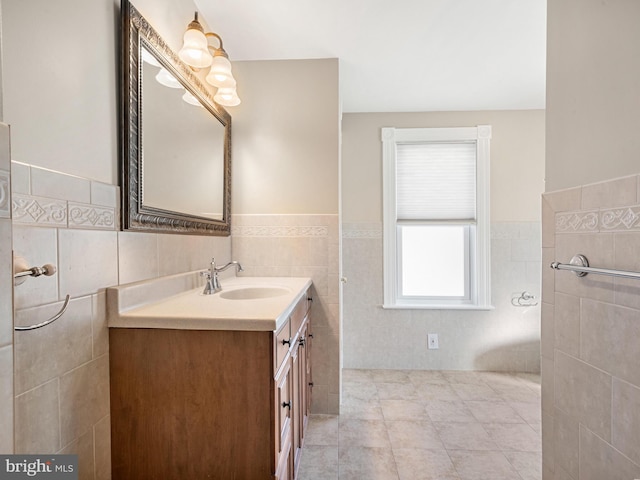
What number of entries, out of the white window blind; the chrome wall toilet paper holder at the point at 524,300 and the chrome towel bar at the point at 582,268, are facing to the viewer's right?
0

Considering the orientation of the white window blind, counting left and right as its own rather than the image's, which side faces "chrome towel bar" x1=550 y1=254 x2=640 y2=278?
front

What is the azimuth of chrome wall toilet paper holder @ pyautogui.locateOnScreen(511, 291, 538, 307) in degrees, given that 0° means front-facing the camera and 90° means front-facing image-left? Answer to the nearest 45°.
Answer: approximately 0°

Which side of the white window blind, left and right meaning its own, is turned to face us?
front

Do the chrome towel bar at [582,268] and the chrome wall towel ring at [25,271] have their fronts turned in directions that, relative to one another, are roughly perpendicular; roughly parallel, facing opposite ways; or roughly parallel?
roughly parallel, facing opposite ways

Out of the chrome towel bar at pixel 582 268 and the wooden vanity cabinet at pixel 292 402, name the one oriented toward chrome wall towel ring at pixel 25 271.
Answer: the chrome towel bar

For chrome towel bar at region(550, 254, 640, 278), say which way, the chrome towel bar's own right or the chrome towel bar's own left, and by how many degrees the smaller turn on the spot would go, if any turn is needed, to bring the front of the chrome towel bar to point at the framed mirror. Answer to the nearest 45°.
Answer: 0° — it already faces it

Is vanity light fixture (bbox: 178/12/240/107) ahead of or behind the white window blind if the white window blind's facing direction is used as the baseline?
ahead

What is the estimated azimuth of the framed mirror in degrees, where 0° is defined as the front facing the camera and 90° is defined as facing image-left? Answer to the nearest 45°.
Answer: approximately 315°

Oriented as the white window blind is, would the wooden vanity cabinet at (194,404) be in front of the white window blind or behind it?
in front

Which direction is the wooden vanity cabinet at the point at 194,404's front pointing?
to the viewer's right

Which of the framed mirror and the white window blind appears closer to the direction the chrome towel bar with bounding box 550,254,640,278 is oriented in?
the framed mirror

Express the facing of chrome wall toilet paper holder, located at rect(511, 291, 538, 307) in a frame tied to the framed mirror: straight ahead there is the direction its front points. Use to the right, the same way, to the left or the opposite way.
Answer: to the right

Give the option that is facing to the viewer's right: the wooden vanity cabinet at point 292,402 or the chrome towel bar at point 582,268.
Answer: the wooden vanity cabinet
